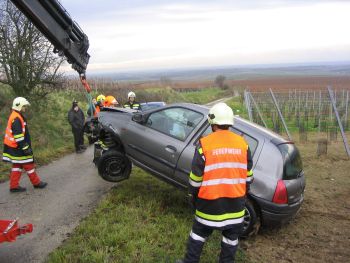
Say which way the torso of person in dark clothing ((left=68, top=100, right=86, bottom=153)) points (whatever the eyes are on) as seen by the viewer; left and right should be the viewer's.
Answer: facing the viewer and to the right of the viewer

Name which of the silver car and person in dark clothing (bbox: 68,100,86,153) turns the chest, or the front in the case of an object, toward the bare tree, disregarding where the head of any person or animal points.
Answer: the silver car

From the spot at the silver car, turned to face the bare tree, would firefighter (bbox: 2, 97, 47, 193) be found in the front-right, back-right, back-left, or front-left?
front-left

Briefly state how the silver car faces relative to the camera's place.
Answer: facing away from the viewer and to the left of the viewer

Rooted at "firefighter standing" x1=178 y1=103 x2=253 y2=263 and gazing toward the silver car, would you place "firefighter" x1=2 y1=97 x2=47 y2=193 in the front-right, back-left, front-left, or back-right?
front-left

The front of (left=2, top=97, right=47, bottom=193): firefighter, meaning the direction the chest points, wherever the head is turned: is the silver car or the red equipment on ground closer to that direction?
the silver car

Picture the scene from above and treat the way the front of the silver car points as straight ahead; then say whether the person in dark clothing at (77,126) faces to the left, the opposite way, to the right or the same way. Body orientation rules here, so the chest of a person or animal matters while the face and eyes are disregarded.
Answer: the opposite way

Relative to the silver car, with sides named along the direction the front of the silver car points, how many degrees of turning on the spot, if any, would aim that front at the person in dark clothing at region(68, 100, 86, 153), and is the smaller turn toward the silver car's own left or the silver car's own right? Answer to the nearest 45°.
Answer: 0° — it already faces them

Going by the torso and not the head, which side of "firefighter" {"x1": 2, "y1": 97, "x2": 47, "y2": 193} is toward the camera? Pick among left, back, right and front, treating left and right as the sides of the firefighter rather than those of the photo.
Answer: right

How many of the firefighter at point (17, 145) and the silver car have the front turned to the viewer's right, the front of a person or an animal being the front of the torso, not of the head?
1

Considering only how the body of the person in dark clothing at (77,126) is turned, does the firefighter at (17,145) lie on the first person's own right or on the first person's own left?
on the first person's own right

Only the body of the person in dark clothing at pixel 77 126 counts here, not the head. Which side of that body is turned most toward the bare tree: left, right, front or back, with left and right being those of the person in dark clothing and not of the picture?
back

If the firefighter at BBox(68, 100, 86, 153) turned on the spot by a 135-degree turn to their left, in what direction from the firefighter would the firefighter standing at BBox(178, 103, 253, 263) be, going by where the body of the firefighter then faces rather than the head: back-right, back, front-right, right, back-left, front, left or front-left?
back

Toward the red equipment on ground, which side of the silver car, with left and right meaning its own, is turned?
left
